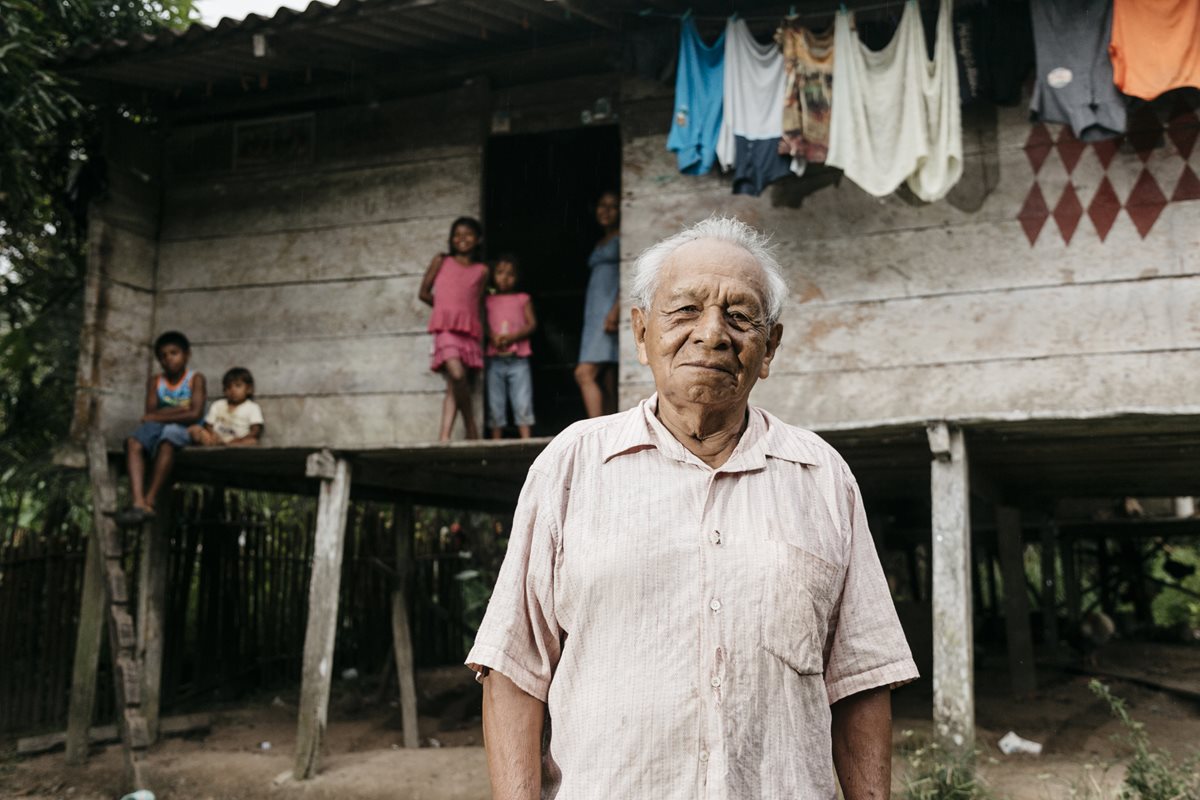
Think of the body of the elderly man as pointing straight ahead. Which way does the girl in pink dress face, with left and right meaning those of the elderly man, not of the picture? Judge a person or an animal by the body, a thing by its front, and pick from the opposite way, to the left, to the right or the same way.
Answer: the same way

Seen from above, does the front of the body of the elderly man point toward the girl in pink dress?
no

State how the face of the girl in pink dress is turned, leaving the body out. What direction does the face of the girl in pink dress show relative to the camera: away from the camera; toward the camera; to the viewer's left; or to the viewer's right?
toward the camera

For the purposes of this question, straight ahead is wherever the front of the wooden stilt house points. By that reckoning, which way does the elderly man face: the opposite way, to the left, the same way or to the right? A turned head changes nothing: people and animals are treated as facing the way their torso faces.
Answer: the same way

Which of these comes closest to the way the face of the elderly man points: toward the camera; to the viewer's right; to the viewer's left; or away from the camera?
toward the camera

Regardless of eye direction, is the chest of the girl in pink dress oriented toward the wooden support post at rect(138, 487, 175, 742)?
no

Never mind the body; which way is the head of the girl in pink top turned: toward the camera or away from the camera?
toward the camera

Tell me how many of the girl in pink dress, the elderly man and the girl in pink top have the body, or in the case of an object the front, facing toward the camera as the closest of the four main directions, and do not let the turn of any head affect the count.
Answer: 3

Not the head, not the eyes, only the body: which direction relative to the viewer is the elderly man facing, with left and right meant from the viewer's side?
facing the viewer

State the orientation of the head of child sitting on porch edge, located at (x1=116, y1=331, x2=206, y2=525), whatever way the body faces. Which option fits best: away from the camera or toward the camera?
toward the camera

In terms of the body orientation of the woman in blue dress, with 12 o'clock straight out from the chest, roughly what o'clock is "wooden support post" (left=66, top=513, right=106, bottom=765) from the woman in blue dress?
The wooden support post is roughly at 2 o'clock from the woman in blue dress.

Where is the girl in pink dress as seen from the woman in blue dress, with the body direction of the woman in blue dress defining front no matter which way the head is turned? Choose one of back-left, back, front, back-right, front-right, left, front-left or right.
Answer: front-right

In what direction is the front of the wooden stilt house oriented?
toward the camera

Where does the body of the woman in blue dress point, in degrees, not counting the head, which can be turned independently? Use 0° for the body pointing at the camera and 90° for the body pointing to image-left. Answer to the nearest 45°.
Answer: approximately 45°
